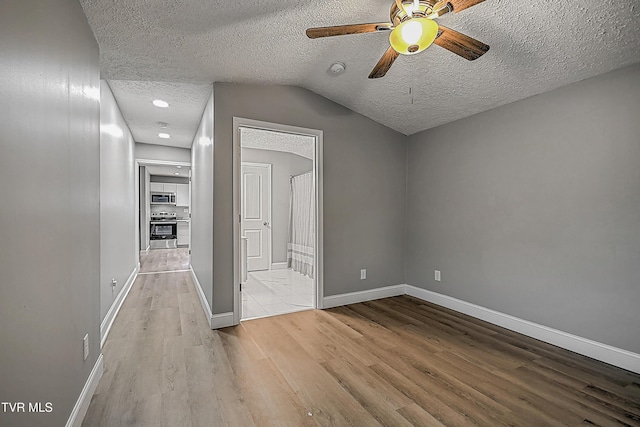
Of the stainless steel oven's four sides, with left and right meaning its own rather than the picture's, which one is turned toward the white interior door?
front

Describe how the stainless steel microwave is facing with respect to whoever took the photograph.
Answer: facing the viewer

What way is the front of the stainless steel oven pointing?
toward the camera

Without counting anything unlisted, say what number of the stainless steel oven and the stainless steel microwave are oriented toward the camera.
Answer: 2

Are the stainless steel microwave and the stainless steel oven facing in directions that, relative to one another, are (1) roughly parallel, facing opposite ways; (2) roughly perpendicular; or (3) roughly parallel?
roughly parallel
